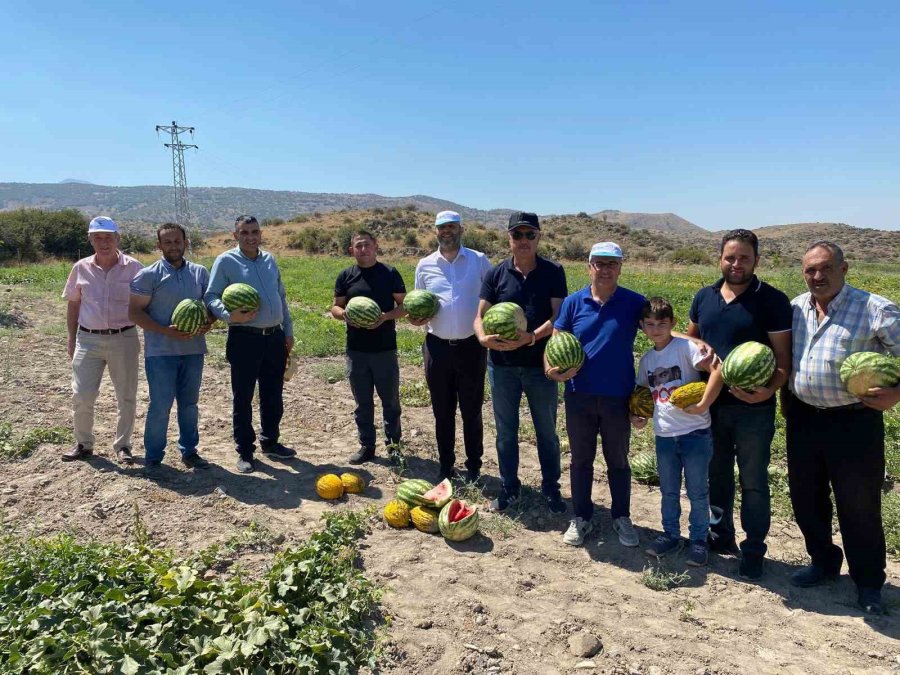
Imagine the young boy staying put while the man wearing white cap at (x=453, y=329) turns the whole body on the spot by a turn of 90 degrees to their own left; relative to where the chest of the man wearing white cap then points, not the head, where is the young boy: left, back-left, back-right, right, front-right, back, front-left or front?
front-right

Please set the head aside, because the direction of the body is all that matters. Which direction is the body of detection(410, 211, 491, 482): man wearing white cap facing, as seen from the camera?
toward the camera

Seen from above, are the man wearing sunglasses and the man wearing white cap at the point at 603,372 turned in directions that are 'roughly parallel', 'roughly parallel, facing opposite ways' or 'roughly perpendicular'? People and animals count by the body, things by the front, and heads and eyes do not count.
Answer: roughly parallel

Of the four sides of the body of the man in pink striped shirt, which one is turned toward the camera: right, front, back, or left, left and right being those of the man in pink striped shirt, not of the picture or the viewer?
front

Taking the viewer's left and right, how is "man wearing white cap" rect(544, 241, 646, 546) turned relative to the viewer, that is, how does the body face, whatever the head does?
facing the viewer

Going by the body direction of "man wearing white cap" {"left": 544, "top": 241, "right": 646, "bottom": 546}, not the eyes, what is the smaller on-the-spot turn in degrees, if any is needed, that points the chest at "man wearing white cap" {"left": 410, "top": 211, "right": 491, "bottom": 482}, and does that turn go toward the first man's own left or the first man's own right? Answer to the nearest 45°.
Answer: approximately 135° to the first man's own right

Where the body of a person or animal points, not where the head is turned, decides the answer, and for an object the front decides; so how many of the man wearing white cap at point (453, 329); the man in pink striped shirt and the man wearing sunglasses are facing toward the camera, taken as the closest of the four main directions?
3

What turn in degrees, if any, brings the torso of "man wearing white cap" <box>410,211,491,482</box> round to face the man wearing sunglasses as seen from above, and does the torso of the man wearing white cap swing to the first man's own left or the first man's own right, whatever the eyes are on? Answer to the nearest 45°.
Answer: approximately 45° to the first man's own left

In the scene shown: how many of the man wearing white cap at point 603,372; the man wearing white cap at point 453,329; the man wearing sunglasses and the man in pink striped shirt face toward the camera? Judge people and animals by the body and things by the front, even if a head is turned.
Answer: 4
